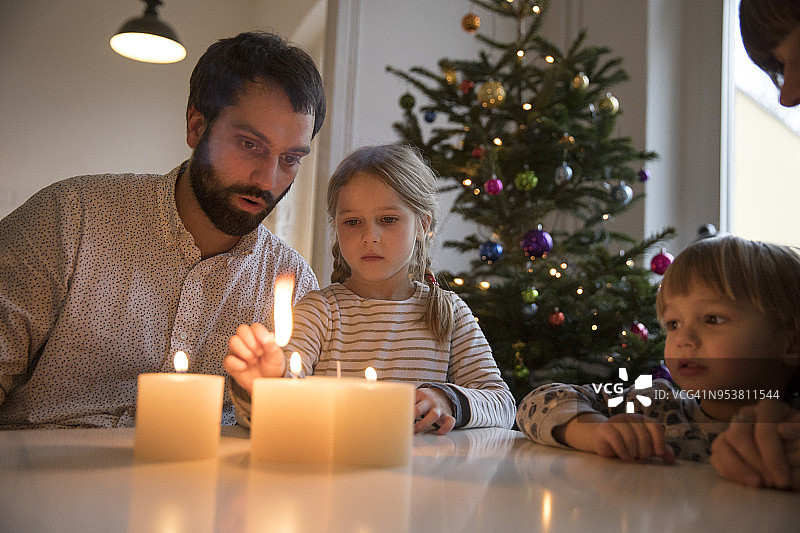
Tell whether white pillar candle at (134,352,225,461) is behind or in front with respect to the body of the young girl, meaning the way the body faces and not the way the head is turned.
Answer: in front

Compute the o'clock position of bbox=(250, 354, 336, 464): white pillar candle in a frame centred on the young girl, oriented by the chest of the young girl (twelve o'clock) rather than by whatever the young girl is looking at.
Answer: The white pillar candle is roughly at 12 o'clock from the young girl.

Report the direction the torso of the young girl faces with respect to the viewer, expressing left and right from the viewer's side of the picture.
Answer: facing the viewer

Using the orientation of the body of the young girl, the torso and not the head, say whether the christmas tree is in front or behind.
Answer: behind

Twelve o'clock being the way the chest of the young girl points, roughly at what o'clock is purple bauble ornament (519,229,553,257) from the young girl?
The purple bauble ornament is roughly at 7 o'clock from the young girl.

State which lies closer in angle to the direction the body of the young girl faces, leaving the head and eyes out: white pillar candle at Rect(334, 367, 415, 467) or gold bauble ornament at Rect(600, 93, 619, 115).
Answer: the white pillar candle

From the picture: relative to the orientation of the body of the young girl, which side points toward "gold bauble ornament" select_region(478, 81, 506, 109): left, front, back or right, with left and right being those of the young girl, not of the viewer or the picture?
back

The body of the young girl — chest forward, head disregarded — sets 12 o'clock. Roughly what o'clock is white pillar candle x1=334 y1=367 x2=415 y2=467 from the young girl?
The white pillar candle is roughly at 12 o'clock from the young girl.

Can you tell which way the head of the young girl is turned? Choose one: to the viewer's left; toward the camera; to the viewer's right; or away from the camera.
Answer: toward the camera

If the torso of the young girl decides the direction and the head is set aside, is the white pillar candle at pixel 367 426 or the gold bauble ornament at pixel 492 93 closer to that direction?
the white pillar candle

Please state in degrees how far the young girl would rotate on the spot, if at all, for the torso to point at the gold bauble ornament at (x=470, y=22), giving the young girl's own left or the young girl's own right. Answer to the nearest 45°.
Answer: approximately 180°

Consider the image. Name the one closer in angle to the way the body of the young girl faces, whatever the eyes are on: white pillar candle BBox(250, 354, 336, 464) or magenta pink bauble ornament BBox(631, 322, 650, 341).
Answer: the white pillar candle
